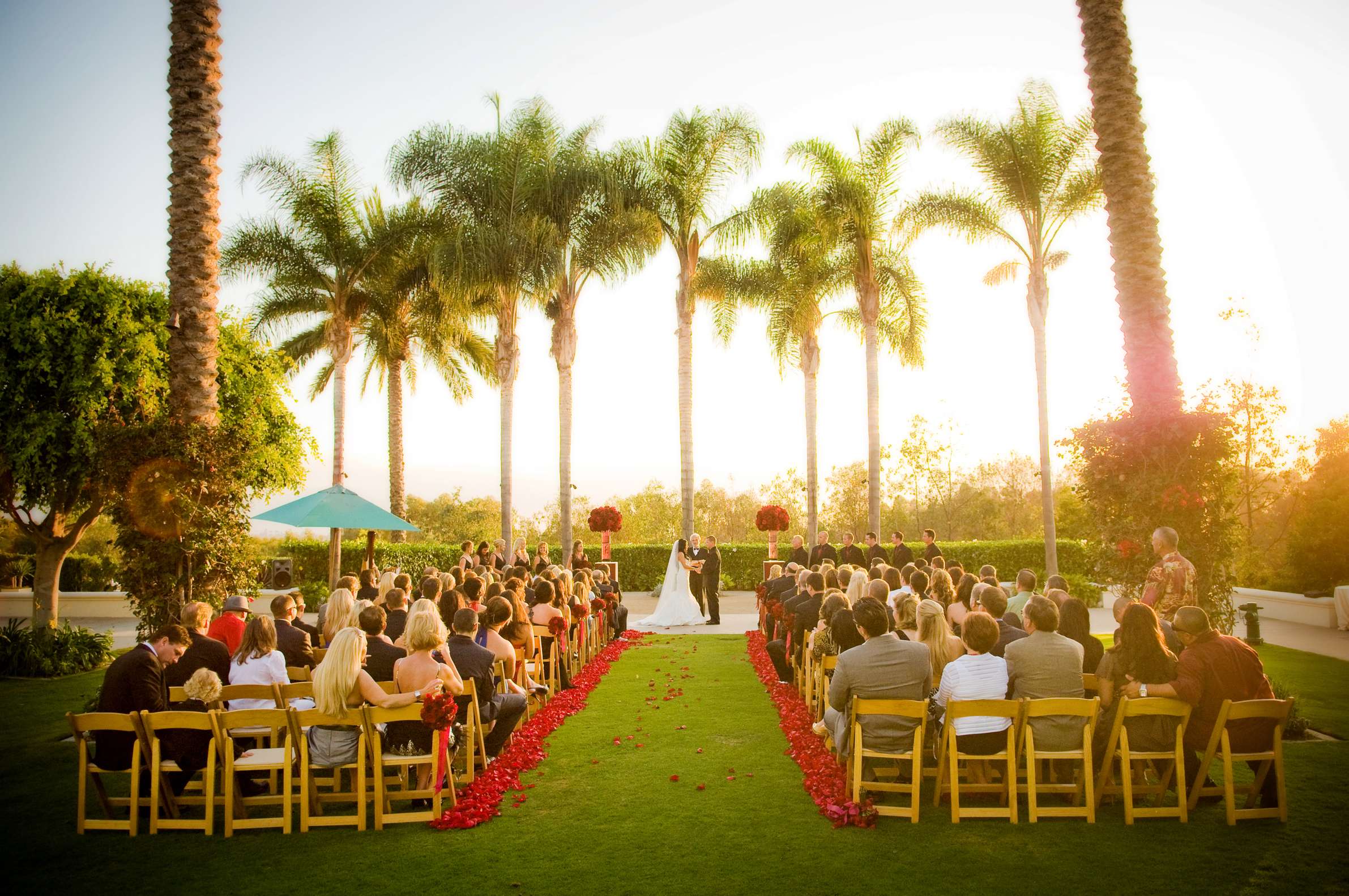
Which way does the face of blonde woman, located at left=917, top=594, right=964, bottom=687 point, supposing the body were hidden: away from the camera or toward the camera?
away from the camera

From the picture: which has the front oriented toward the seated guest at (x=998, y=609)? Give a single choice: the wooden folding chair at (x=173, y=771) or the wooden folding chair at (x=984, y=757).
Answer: the wooden folding chair at (x=984, y=757)

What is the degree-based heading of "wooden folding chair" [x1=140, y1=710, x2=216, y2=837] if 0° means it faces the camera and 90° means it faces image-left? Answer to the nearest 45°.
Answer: approximately 180°

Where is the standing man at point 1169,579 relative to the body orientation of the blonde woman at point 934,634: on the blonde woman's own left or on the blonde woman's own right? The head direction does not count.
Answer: on the blonde woman's own right

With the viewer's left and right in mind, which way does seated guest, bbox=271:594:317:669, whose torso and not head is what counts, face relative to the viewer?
facing away from the viewer and to the right of the viewer

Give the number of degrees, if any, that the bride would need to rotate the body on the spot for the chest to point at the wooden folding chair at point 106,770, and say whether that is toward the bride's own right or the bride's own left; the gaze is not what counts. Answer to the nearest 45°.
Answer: approximately 90° to the bride's own right

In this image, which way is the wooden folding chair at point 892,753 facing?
away from the camera

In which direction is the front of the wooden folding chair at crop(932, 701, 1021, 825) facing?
away from the camera

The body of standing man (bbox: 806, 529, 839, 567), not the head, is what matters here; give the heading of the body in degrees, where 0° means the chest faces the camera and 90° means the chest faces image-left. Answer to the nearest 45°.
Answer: approximately 45°

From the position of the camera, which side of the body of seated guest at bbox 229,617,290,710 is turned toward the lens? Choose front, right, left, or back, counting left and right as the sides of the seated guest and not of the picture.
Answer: back

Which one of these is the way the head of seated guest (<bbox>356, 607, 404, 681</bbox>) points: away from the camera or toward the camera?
away from the camera

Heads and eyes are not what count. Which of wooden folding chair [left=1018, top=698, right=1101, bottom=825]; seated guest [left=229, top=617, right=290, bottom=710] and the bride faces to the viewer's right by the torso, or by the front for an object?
the bride
